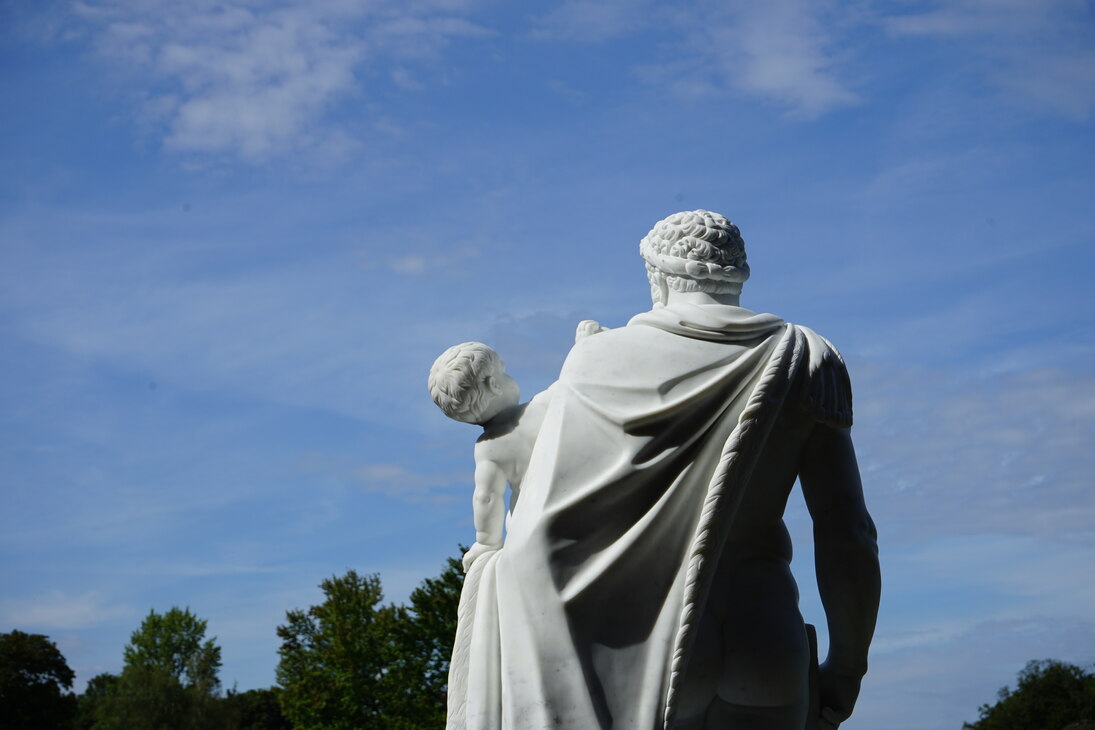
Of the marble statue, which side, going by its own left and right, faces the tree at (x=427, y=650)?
front

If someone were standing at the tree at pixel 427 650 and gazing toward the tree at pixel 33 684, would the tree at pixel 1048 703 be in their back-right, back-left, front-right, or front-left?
back-right

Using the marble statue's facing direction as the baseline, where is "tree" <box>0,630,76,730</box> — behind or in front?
in front

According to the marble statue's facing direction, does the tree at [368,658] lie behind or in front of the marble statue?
in front

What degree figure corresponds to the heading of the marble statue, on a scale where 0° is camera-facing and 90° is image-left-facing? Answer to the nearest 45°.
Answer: approximately 180°

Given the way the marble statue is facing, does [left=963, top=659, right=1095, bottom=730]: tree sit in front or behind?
in front
